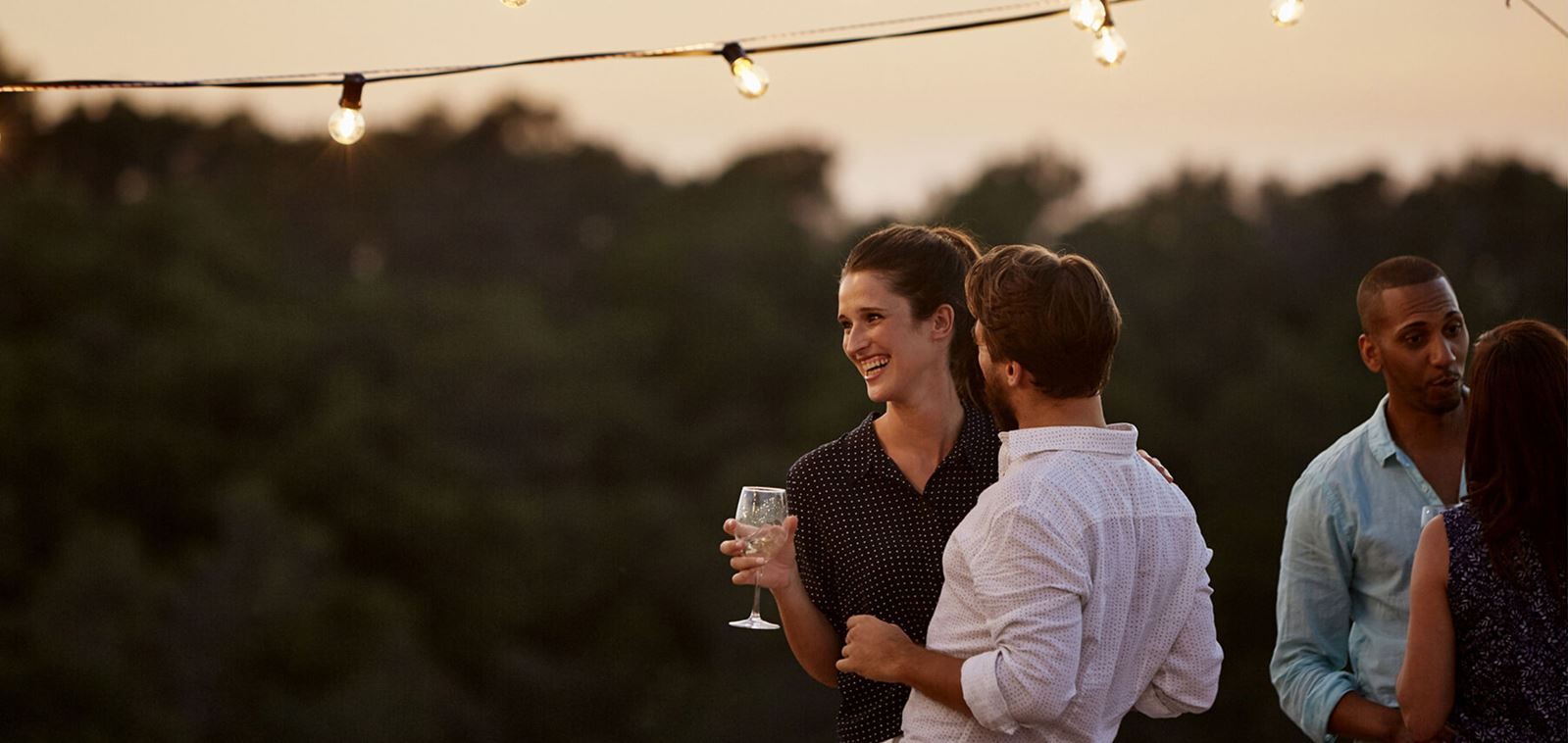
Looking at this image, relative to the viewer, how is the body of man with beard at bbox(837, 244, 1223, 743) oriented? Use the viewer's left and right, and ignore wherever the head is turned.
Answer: facing away from the viewer and to the left of the viewer

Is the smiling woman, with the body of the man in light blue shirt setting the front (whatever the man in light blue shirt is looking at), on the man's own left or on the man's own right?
on the man's own right

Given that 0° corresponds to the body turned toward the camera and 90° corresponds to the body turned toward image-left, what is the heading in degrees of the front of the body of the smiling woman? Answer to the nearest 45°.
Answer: approximately 0°

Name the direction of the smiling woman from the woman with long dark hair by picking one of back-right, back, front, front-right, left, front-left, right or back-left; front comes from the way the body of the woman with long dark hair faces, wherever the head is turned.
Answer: left

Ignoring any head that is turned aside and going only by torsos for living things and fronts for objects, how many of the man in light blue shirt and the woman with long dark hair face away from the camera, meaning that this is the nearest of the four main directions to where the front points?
1

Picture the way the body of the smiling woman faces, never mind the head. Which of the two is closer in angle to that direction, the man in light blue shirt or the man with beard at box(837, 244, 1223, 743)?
the man with beard

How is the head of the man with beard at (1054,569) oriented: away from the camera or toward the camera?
away from the camera

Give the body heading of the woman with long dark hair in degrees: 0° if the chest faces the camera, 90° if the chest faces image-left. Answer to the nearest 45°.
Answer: approximately 180°

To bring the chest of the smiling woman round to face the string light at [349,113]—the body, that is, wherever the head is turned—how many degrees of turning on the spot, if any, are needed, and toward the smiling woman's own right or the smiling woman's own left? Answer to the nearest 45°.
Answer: approximately 90° to the smiling woman's own right
